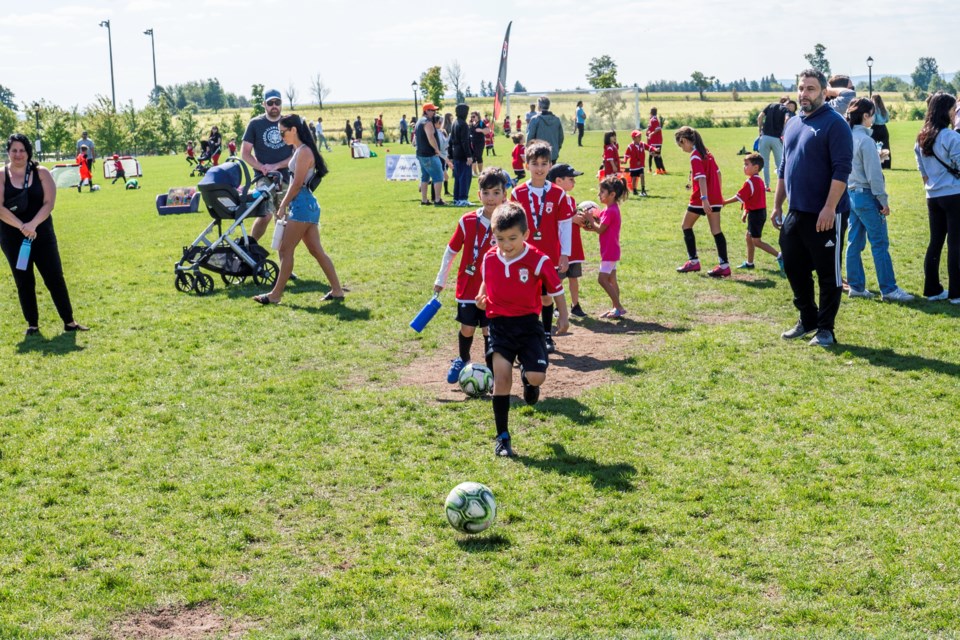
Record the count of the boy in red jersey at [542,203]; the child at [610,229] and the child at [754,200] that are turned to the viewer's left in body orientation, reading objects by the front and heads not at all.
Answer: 2

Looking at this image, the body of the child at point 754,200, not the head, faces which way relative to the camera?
to the viewer's left

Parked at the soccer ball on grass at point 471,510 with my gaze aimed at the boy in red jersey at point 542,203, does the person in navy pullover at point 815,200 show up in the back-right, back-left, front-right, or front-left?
front-right

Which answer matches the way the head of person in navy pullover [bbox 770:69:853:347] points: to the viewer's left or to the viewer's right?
to the viewer's left

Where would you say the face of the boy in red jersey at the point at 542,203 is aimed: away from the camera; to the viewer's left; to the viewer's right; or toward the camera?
toward the camera

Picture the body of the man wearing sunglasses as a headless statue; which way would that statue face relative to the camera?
toward the camera

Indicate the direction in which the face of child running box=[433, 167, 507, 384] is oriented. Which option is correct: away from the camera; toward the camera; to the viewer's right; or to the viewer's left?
toward the camera

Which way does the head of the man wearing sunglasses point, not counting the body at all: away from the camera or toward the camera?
toward the camera

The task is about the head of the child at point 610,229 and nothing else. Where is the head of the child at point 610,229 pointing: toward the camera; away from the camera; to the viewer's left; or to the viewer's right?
to the viewer's left

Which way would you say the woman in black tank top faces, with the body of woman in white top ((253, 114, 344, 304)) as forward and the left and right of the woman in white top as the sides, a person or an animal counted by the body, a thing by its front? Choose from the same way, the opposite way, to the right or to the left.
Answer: to the left

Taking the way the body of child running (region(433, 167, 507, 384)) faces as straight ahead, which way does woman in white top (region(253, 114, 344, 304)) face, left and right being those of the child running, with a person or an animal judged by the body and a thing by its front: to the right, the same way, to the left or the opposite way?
to the right

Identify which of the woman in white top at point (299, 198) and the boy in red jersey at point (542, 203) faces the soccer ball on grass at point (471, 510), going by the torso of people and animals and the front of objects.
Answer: the boy in red jersey

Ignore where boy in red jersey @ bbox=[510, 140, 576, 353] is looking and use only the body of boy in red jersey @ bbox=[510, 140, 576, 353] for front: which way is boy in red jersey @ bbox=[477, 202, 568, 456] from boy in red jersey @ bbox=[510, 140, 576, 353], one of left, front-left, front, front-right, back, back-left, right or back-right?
front

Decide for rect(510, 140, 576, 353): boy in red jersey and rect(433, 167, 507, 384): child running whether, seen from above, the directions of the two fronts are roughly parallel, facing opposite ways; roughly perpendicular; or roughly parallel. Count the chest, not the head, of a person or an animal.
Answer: roughly parallel

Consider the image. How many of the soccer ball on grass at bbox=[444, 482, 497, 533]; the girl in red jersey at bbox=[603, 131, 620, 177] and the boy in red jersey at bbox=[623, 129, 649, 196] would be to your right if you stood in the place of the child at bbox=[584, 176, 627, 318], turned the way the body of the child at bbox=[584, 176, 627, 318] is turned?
2

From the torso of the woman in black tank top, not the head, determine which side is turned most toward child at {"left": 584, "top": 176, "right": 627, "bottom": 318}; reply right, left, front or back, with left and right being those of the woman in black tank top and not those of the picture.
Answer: left

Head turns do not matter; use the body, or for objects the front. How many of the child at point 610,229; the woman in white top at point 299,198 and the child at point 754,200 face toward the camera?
0
